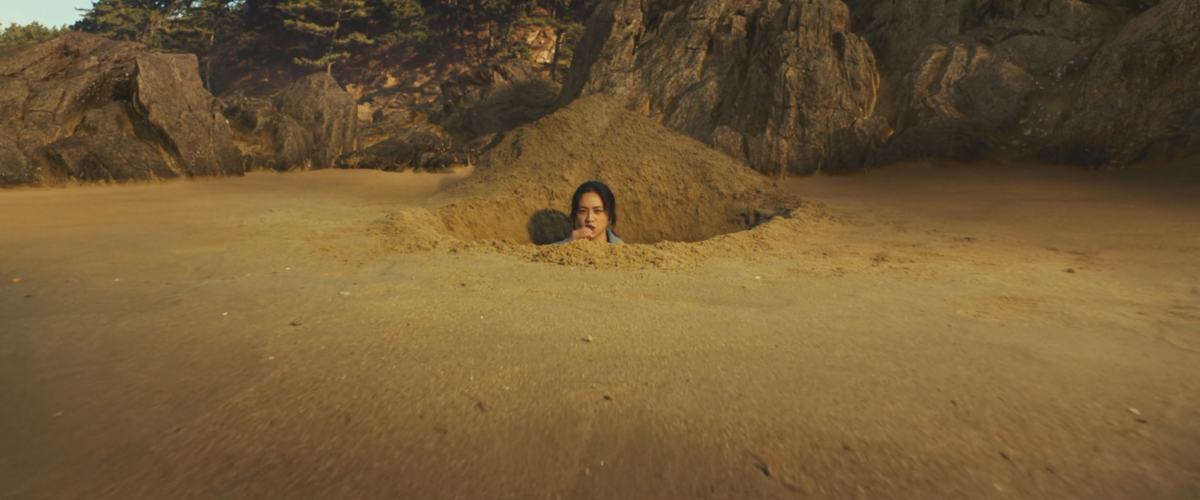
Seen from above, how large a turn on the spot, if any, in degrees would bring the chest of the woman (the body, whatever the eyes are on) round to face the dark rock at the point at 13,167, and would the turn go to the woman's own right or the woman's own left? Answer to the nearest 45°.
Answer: approximately 90° to the woman's own right

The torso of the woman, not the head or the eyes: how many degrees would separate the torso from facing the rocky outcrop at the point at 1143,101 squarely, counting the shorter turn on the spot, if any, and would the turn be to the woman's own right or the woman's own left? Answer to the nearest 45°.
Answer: approximately 90° to the woman's own left

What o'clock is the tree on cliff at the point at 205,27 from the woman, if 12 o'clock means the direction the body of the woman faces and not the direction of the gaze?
The tree on cliff is roughly at 5 o'clock from the woman.

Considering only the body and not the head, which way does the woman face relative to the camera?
toward the camera

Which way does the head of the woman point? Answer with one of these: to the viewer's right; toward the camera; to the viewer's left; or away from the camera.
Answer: toward the camera

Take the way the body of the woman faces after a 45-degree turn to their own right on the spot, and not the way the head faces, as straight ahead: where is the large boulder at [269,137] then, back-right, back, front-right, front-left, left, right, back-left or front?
right

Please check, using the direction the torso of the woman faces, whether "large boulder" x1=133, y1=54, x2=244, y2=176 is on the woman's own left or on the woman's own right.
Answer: on the woman's own right

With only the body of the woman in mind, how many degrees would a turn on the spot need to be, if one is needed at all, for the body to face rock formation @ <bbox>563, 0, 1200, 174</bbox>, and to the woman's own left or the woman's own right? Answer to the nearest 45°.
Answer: approximately 135° to the woman's own left

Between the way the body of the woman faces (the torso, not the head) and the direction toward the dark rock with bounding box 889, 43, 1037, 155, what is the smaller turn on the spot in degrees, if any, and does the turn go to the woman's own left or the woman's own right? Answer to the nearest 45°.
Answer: approximately 135° to the woman's own left
